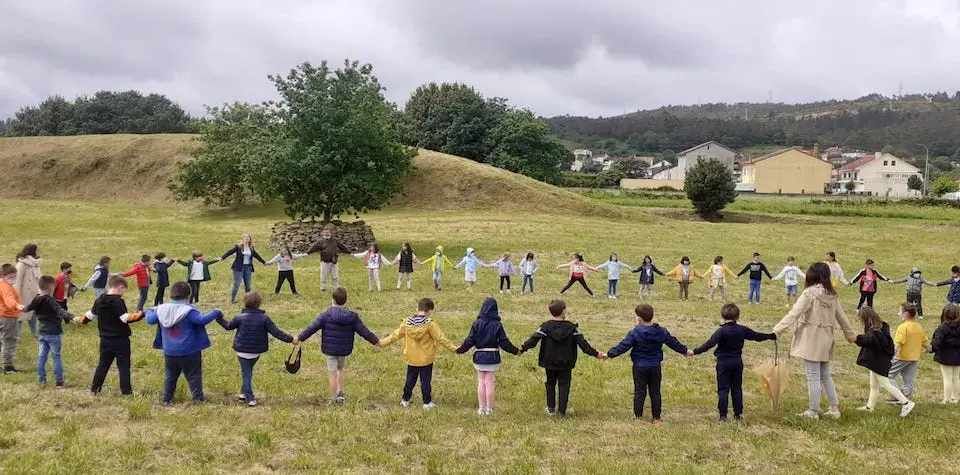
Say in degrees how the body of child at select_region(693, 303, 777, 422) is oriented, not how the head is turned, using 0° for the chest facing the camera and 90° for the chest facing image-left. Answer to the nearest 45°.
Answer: approximately 180°

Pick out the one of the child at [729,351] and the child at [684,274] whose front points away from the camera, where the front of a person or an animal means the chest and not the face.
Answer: the child at [729,351]

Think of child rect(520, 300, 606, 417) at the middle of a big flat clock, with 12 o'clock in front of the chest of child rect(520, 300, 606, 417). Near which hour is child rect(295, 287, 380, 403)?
child rect(295, 287, 380, 403) is roughly at 9 o'clock from child rect(520, 300, 606, 417).

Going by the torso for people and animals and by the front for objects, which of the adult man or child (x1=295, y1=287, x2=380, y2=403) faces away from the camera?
the child

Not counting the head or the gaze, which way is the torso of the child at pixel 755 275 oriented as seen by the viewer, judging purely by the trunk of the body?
toward the camera

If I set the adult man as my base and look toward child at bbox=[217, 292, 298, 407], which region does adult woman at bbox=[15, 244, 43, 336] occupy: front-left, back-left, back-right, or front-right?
front-right

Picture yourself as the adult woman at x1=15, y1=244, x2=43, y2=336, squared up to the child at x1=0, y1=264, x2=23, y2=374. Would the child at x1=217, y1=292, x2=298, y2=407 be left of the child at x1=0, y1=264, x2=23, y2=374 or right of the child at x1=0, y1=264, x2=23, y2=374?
left

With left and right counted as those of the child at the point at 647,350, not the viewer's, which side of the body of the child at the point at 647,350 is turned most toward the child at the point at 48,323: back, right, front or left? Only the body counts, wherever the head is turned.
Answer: left

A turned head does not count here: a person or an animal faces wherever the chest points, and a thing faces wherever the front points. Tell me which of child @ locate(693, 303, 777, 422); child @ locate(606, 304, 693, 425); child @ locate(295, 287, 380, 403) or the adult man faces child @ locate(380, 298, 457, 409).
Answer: the adult man

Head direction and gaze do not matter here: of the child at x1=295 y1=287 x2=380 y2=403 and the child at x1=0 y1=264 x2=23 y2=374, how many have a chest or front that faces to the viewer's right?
1

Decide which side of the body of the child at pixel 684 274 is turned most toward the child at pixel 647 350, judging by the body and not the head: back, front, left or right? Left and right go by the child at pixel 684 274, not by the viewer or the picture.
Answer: front

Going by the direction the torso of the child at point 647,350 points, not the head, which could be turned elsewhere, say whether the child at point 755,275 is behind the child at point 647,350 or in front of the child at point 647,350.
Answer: in front

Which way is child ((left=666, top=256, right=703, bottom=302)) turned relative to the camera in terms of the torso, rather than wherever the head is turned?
toward the camera

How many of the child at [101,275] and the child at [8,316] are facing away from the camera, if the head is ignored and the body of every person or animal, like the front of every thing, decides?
0

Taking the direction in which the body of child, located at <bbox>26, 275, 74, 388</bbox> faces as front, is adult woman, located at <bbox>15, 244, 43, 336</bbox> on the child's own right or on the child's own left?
on the child's own left

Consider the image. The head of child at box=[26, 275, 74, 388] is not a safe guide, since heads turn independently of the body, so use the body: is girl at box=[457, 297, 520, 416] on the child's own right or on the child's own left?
on the child's own right

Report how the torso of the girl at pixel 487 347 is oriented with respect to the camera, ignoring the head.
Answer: away from the camera

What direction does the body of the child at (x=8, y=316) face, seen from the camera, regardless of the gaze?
to the viewer's right

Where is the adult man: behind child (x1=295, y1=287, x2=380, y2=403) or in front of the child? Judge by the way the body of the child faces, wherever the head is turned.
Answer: in front

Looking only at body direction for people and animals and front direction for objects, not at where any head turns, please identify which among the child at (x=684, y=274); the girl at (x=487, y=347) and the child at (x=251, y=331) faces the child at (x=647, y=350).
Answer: the child at (x=684, y=274)

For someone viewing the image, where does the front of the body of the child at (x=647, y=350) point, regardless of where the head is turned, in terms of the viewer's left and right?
facing away from the viewer

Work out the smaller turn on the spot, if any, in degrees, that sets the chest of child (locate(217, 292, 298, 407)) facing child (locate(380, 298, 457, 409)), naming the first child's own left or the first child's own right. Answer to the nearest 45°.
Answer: approximately 90° to the first child's own right

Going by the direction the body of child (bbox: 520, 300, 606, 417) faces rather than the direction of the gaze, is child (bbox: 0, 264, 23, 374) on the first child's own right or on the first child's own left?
on the first child's own left
